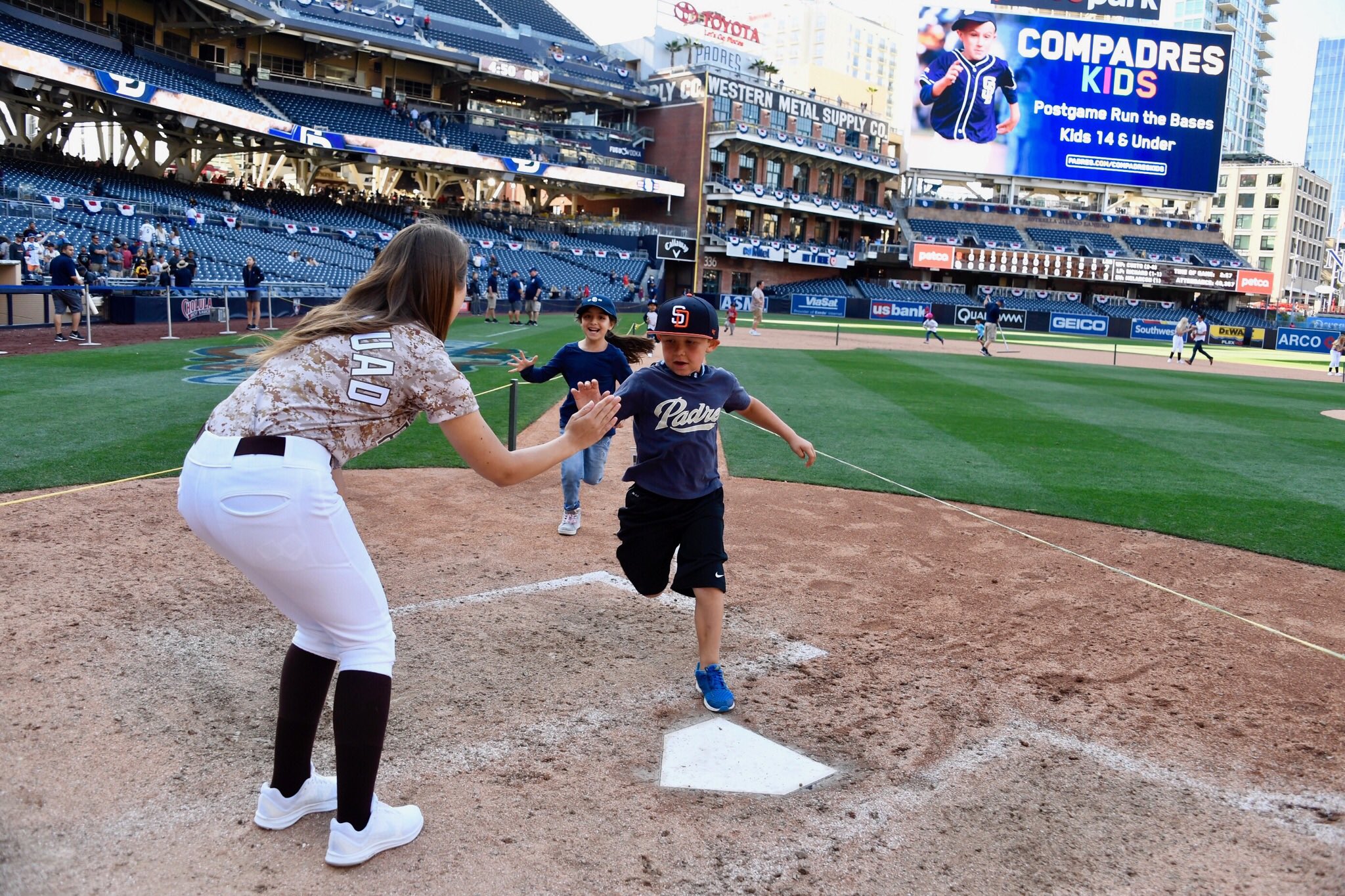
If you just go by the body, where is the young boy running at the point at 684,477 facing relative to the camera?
toward the camera

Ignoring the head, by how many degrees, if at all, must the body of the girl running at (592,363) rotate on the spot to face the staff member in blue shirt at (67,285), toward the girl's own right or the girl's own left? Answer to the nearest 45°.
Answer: approximately 135° to the girl's own right

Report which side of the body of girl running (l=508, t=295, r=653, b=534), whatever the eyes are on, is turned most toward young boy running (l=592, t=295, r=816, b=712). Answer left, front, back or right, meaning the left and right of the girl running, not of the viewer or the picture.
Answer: front

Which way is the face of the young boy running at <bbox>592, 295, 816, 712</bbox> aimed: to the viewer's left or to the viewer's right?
to the viewer's left

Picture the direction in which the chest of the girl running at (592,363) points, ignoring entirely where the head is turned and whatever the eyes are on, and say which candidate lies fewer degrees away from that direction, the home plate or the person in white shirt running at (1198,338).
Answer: the home plate

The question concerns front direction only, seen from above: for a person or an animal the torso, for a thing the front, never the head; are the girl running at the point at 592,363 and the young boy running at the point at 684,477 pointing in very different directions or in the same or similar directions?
same or similar directions
